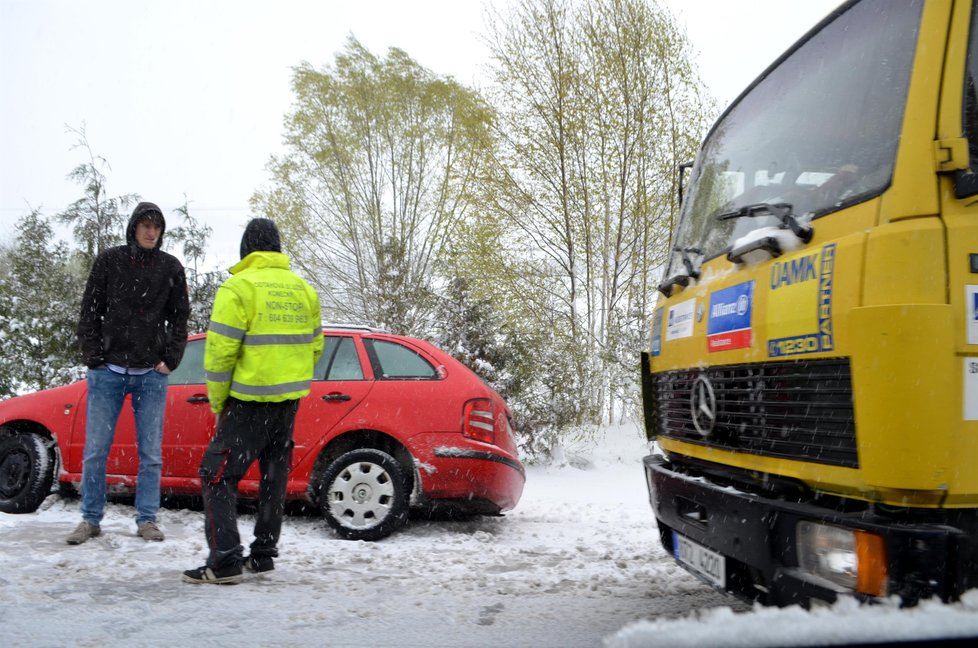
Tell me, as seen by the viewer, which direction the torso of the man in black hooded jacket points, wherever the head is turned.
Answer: toward the camera

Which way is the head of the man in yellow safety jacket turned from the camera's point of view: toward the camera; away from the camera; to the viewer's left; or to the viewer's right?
away from the camera

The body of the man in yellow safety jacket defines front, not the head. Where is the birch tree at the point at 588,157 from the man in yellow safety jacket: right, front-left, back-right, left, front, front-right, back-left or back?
right

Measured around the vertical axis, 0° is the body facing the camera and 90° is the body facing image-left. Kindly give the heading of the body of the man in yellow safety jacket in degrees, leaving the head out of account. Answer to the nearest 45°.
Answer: approximately 135°

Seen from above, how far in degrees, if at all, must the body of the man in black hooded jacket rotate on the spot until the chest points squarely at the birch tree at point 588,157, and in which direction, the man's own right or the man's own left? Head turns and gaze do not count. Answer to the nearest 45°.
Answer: approximately 135° to the man's own left

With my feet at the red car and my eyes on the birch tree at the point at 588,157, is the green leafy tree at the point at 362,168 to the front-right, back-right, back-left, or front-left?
front-left

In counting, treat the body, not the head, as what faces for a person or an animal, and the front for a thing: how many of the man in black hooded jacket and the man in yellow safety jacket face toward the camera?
1

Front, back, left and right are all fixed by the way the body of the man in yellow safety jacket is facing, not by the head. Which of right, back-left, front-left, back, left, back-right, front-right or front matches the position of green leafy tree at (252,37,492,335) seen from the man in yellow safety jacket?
front-right

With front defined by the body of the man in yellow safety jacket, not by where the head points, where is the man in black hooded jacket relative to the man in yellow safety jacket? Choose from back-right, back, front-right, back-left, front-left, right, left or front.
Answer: front

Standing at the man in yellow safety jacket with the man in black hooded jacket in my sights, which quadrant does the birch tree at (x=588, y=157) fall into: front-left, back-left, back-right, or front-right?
front-right

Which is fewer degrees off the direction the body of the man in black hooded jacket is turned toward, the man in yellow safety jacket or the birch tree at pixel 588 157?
the man in yellow safety jacket

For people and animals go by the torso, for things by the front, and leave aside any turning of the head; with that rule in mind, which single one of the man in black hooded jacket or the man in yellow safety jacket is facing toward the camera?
the man in black hooded jacket
